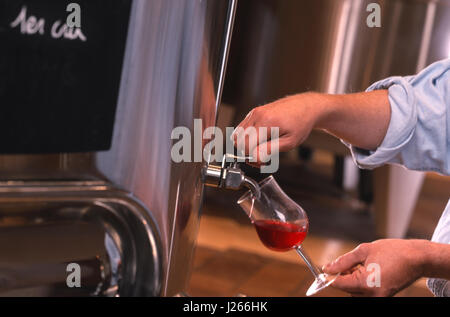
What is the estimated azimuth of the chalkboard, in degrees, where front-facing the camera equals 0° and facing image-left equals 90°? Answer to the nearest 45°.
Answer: approximately 0°
